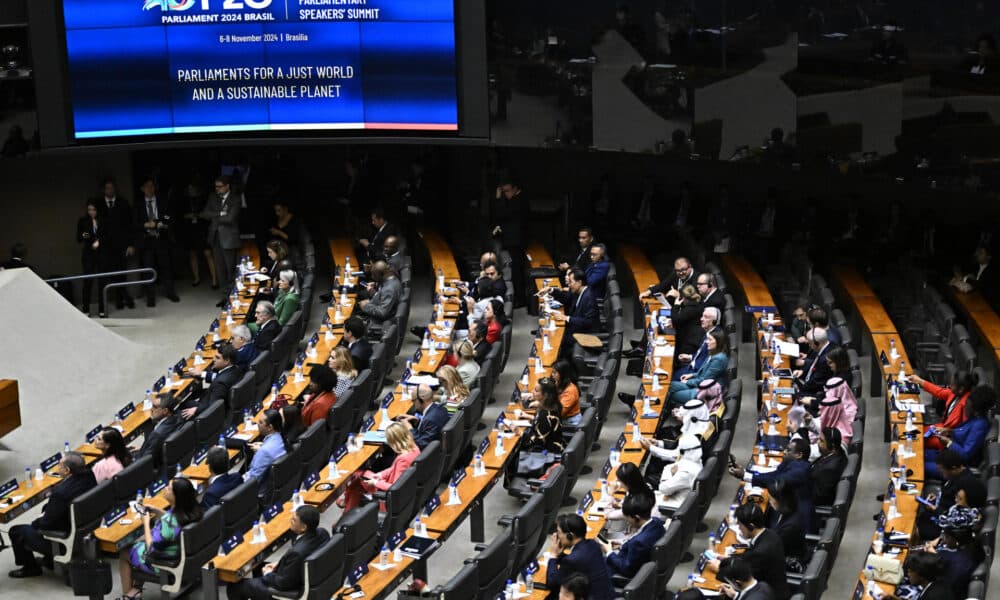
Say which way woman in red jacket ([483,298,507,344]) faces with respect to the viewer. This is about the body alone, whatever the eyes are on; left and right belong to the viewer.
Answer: facing to the left of the viewer

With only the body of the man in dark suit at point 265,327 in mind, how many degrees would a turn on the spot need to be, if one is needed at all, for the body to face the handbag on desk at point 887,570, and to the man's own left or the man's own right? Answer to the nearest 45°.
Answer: approximately 135° to the man's own left

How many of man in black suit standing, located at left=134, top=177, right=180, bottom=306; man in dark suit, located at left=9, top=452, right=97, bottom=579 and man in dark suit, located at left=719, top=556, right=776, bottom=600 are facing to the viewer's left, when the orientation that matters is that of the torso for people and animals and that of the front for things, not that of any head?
2

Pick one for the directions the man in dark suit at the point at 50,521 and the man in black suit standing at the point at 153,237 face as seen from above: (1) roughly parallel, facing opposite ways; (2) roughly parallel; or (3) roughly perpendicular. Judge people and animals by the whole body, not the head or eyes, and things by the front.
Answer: roughly perpendicular

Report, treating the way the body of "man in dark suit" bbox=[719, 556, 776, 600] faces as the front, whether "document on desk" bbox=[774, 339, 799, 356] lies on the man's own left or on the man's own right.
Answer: on the man's own right

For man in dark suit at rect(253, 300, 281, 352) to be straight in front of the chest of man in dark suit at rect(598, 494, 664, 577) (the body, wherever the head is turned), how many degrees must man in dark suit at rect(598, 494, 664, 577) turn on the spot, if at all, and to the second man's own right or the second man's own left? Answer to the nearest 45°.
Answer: approximately 45° to the second man's own right

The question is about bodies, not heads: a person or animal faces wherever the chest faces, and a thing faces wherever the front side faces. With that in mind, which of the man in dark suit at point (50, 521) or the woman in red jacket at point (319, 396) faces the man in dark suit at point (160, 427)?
the woman in red jacket

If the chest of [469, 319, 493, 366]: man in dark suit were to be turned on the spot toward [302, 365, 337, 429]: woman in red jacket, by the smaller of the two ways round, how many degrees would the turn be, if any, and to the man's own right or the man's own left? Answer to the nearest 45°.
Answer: approximately 45° to the man's own left

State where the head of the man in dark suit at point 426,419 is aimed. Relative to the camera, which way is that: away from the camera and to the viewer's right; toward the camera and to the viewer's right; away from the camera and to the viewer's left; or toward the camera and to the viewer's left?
away from the camera and to the viewer's left

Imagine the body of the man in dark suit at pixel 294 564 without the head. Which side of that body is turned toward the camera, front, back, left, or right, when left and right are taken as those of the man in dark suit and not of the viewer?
left

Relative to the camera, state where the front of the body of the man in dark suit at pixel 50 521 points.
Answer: to the viewer's left

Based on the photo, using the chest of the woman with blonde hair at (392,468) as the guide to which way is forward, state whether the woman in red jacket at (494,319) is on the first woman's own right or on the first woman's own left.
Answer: on the first woman's own right

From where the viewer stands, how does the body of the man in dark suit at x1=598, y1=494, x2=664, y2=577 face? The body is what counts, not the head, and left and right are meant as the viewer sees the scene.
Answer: facing to the left of the viewer

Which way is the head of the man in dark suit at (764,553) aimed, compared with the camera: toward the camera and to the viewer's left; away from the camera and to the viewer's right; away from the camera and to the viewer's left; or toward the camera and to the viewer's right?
away from the camera and to the viewer's left

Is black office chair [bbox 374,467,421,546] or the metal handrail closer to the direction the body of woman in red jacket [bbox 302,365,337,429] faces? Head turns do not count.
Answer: the metal handrail

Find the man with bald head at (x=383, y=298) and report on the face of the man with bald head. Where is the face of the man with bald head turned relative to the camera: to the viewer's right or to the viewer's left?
to the viewer's left

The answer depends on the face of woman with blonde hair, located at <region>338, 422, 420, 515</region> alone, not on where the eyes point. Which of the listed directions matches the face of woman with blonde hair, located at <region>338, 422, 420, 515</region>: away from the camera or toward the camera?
away from the camera
